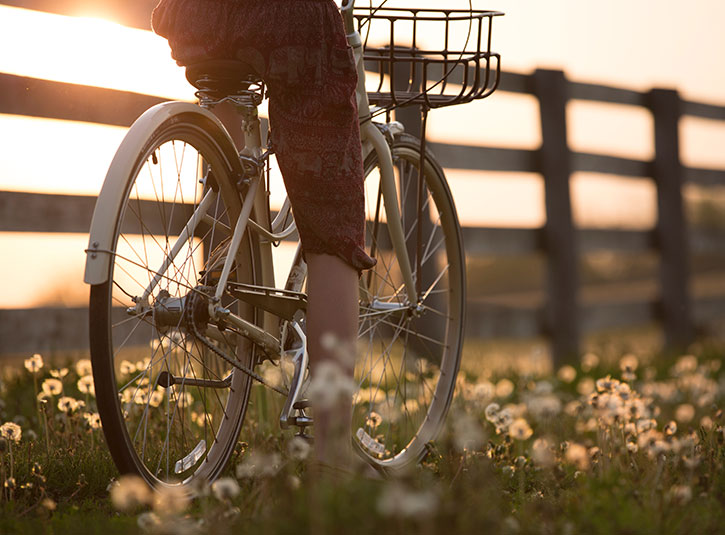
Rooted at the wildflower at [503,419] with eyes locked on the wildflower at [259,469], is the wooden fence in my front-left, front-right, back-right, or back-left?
back-right

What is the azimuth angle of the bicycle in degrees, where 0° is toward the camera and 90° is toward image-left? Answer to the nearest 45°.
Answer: approximately 225°

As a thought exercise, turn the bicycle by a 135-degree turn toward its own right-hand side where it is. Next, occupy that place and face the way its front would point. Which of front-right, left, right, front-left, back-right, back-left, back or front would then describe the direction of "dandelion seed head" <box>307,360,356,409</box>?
front

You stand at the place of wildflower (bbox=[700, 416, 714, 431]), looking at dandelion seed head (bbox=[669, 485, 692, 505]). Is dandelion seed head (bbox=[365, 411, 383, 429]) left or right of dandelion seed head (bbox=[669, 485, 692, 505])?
right

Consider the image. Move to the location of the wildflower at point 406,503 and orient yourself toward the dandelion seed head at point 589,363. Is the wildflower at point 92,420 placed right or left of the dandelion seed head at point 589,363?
left

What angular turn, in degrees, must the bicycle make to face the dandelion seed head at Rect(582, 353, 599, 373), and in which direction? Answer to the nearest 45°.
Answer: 0° — it already faces it

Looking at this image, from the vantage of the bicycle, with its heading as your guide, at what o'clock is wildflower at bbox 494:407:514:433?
The wildflower is roughly at 1 o'clock from the bicycle.

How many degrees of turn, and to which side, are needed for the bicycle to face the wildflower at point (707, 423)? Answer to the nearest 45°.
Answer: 0° — it already faces it

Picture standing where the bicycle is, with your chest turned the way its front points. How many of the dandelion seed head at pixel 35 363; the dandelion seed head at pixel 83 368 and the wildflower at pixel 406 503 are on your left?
2

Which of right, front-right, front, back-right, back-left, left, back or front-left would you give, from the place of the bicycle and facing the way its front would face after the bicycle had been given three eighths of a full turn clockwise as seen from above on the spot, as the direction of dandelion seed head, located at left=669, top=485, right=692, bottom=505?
front-left
